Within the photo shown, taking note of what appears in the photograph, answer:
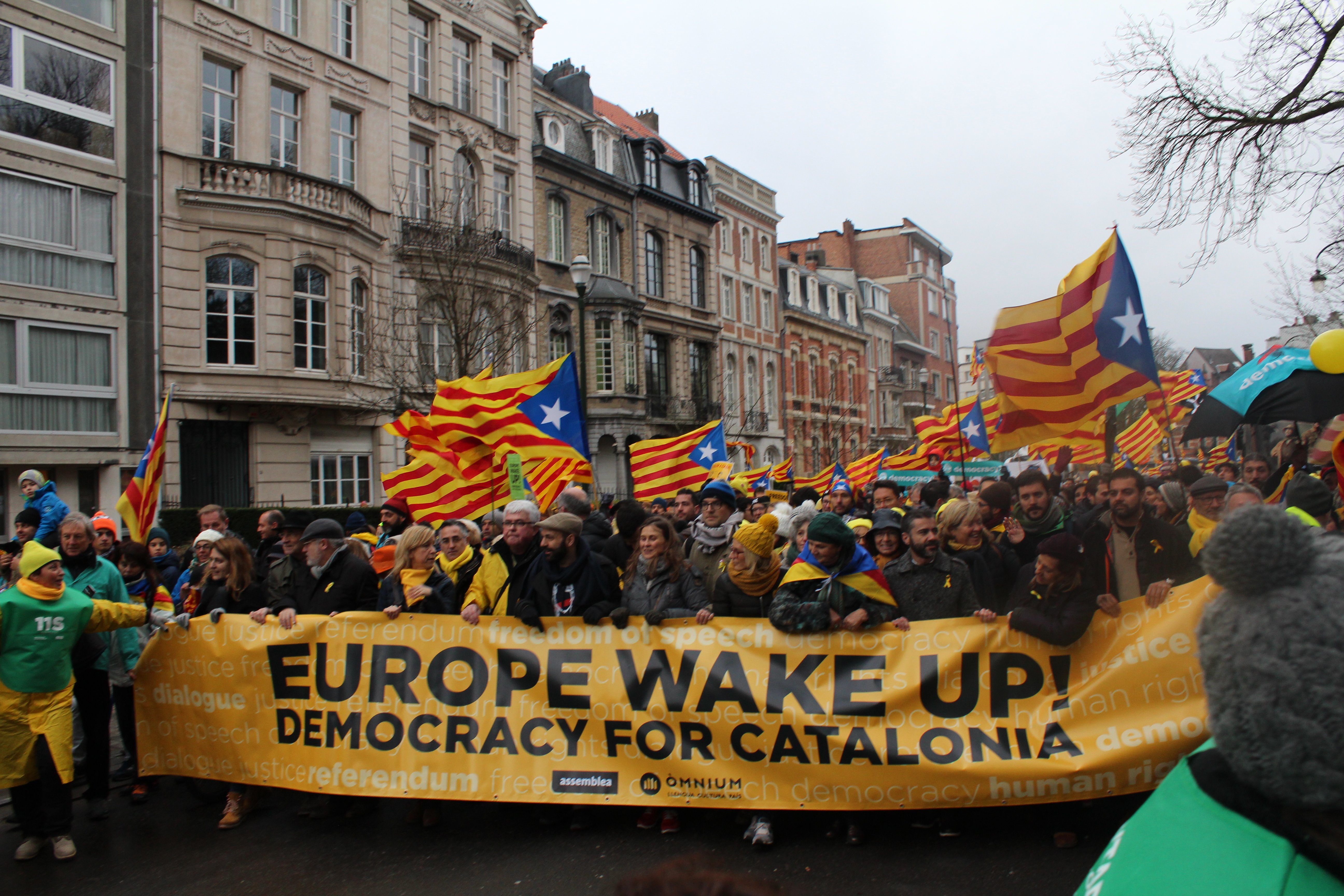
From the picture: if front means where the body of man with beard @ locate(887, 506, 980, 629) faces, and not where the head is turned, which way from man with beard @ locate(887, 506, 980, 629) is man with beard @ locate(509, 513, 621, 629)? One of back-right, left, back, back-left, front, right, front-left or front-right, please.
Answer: right

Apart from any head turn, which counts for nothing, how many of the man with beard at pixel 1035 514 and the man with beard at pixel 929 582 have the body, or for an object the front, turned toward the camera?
2

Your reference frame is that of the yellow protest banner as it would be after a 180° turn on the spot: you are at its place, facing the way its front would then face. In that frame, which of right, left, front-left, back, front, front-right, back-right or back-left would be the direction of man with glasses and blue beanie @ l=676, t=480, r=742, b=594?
front

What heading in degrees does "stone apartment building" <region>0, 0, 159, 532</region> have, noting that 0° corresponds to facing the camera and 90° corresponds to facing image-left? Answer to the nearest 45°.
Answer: approximately 315°

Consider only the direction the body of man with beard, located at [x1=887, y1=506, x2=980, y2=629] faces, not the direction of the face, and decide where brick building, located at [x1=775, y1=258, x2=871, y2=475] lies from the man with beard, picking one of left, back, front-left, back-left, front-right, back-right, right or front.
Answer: back

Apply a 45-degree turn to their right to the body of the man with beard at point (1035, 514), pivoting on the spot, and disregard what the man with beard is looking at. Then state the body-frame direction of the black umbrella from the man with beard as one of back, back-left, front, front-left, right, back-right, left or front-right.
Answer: back

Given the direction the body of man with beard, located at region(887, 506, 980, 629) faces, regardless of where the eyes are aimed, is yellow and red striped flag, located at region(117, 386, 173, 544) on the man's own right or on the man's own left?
on the man's own right

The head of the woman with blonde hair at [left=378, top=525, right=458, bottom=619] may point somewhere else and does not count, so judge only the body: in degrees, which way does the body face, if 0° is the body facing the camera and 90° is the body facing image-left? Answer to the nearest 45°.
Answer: approximately 0°

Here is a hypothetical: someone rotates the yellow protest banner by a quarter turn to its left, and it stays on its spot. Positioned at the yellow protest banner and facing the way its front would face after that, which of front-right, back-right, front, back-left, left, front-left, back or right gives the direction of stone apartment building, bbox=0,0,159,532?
back-left

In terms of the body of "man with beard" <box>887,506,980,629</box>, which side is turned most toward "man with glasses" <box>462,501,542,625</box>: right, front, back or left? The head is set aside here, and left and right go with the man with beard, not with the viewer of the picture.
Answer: right

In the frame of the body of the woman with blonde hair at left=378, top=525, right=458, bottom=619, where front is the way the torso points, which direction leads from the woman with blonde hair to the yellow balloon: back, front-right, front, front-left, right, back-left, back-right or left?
left

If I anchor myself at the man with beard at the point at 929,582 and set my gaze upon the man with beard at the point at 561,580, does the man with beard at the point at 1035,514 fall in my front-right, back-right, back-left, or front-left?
back-right

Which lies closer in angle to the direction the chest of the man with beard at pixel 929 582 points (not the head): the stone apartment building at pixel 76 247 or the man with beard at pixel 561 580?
the man with beard

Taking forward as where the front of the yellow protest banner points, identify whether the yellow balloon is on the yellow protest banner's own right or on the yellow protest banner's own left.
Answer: on the yellow protest banner's own left

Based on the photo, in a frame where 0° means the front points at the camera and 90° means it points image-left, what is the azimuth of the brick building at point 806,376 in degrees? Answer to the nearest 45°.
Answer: approximately 315°
